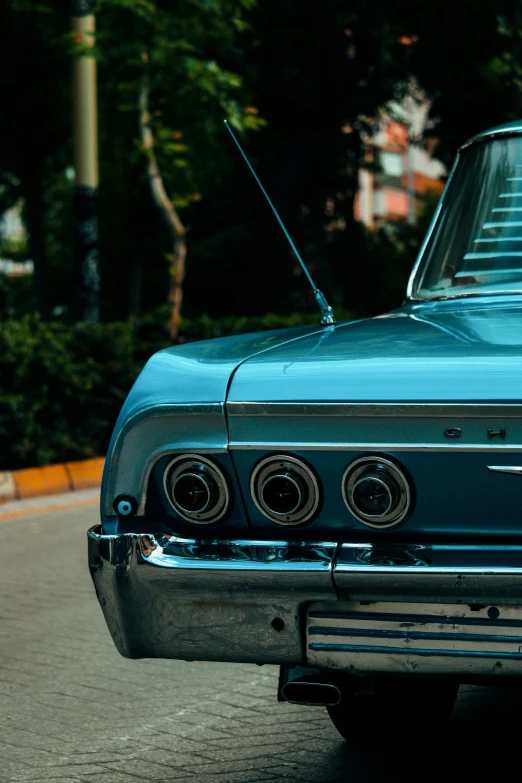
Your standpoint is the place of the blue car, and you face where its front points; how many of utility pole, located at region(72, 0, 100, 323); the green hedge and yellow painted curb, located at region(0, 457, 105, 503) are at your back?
0

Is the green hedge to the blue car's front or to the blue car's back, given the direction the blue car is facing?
to the front

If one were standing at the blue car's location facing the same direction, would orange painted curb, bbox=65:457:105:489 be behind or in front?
in front

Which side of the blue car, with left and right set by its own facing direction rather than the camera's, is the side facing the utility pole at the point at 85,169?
front

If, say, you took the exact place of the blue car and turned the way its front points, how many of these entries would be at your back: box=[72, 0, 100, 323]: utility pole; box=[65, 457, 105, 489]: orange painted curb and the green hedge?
0

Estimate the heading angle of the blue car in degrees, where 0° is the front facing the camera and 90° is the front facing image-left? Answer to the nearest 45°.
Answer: approximately 180°
